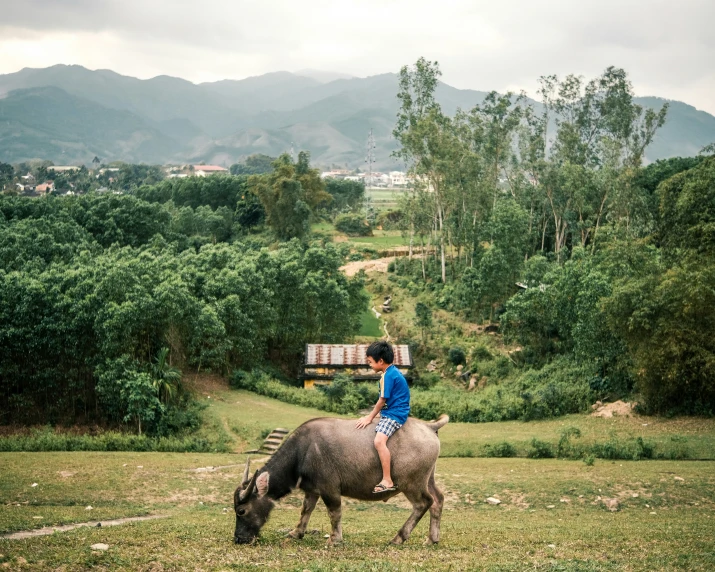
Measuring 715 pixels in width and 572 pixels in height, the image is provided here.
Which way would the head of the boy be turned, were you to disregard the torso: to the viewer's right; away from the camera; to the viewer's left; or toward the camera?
to the viewer's left

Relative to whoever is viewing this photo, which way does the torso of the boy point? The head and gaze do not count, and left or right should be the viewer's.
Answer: facing to the left of the viewer

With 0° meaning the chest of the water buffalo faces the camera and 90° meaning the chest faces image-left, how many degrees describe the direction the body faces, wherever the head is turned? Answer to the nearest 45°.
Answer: approximately 90°

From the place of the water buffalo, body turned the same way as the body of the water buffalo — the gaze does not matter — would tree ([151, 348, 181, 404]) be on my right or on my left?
on my right

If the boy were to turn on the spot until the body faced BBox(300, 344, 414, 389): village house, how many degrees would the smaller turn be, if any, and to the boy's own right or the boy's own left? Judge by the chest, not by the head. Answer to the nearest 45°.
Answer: approximately 90° to the boy's own right

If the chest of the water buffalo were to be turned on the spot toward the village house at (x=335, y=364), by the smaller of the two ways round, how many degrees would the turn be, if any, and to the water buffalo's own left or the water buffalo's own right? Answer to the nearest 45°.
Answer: approximately 90° to the water buffalo's own right

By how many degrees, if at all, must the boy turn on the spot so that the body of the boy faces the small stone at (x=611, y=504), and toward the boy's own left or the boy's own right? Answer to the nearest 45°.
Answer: approximately 135° to the boy's own right

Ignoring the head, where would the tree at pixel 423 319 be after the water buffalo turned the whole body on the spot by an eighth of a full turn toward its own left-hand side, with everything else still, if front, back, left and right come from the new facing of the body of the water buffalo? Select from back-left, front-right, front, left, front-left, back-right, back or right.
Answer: back-right
